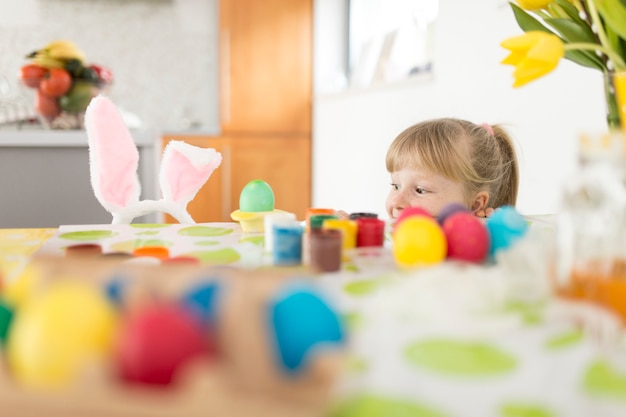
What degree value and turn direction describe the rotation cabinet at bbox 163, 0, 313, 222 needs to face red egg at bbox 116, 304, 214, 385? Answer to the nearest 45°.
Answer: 0° — it already faces it

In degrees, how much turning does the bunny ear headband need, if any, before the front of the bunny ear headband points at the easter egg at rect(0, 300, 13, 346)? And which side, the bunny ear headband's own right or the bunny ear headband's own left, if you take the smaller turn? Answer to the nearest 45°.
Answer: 0° — it already faces it

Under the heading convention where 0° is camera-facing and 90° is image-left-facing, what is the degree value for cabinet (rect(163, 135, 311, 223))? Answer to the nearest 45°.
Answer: approximately 0°

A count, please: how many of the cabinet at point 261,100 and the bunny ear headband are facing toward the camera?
2

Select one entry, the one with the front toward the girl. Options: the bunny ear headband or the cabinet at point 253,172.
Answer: the cabinet

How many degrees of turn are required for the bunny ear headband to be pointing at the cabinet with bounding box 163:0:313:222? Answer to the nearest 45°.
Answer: approximately 180°

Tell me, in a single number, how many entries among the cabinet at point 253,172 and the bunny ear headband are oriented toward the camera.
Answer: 2
